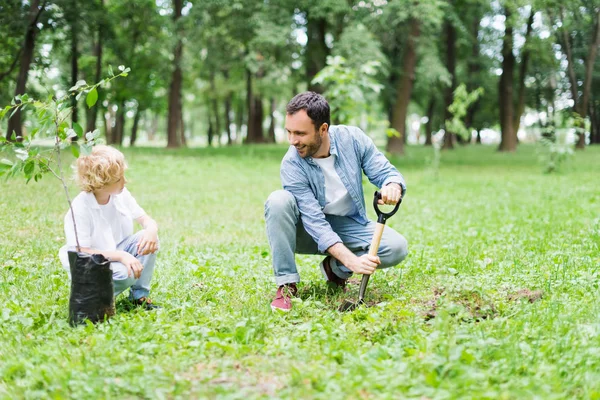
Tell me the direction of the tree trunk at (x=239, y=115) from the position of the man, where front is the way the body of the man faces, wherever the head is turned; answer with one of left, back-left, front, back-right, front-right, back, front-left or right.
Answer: back

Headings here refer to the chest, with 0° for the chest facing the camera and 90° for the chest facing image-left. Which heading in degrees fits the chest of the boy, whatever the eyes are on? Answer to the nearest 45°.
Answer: approximately 315°

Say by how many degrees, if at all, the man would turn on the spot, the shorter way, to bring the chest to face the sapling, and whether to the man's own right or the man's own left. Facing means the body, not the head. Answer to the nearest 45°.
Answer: approximately 45° to the man's own right

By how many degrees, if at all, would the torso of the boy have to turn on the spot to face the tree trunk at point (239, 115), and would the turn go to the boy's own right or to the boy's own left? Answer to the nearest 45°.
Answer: approximately 135° to the boy's own left

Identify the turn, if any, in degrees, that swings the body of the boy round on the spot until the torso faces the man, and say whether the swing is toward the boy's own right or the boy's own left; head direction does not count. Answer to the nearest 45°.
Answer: approximately 45° to the boy's own left

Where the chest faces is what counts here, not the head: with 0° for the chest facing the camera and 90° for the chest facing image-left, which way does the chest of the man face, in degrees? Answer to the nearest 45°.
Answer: approximately 0°

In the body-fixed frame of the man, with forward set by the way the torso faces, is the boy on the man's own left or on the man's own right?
on the man's own right
